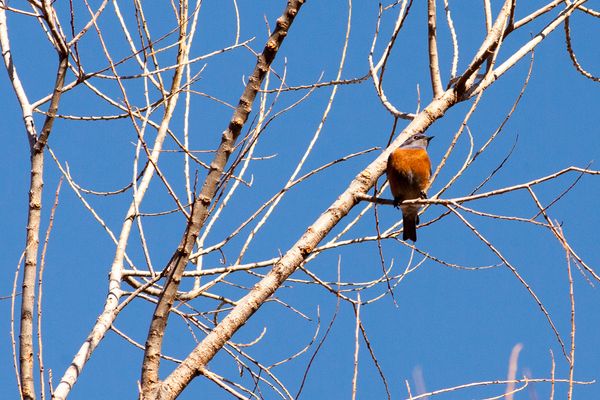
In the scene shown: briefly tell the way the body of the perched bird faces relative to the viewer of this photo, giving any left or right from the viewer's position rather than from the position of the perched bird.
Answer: facing the viewer and to the right of the viewer
